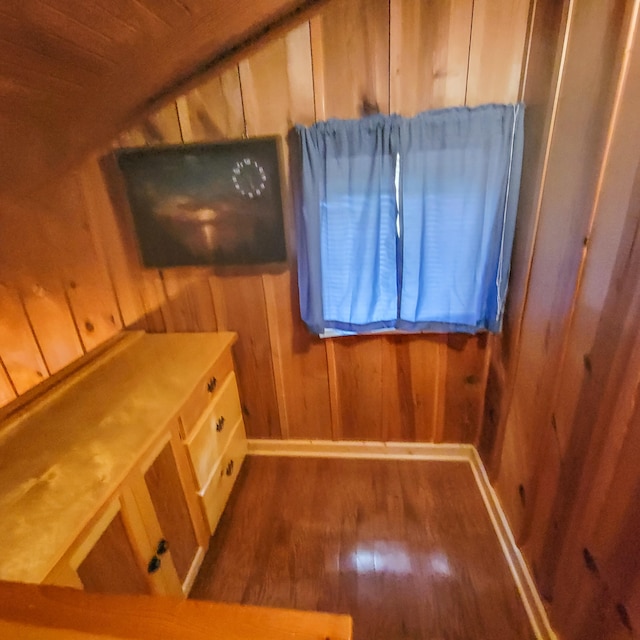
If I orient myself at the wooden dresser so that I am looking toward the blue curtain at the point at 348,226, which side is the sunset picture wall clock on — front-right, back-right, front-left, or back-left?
front-left

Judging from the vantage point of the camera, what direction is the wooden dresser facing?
facing the viewer and to the right of the viewer

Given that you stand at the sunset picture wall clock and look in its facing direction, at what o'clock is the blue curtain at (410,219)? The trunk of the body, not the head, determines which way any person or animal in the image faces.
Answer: The blue curtain is roughly at 10 o'clock from the sunset picture wall clock.

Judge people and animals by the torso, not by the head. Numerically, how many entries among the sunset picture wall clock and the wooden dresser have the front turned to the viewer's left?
0

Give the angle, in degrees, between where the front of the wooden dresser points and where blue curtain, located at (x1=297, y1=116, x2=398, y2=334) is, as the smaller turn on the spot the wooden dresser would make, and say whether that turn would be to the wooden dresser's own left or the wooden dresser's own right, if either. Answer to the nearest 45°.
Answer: approximately 45° to the wooden dresser's own left

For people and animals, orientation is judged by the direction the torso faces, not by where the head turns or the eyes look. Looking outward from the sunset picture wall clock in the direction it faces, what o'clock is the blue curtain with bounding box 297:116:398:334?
The blue curtain is roughly at 10 o'clock from the sunset picture wall clock.

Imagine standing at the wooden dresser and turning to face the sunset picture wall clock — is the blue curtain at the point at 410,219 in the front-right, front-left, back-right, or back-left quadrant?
front-right

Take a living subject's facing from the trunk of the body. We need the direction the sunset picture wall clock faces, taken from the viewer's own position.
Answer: facing the viewer

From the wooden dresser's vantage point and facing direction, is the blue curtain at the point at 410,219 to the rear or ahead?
ahead
